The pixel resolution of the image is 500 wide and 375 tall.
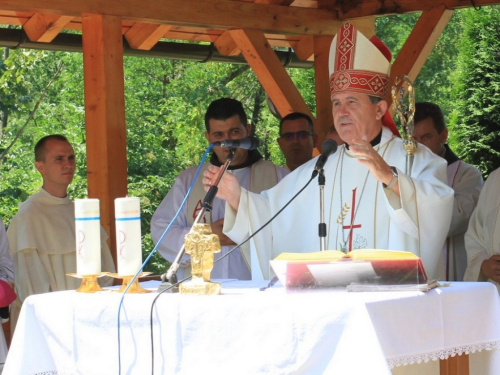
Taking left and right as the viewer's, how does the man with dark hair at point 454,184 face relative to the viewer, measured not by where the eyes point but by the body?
facing the viewer and to the left of the viewer

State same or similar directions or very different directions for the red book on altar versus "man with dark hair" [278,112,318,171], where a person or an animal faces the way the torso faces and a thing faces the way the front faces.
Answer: very different directions

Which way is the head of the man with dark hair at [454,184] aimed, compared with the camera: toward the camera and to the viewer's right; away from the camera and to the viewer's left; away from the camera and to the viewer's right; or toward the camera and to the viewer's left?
toward the camera and to the viewer's left

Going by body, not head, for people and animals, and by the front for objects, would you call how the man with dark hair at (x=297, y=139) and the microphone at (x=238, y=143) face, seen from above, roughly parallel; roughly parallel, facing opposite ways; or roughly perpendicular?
roughly perpendicular

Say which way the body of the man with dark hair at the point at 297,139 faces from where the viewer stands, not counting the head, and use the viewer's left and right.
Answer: facing the viewer

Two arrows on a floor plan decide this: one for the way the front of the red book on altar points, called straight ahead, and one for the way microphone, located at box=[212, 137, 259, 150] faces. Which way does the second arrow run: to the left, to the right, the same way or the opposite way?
to the right

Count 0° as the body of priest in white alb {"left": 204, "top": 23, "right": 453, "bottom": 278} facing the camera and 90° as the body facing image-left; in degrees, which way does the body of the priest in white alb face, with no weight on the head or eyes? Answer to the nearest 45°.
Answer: approximately 45°

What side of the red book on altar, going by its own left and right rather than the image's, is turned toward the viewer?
back

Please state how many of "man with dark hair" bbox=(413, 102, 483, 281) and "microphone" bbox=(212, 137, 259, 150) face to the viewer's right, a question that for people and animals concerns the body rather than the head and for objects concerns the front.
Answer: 1

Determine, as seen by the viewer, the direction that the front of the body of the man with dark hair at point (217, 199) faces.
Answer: toward the camera

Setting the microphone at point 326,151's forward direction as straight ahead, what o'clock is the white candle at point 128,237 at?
The white candle is roughly at 7 o'clock from the microphone.

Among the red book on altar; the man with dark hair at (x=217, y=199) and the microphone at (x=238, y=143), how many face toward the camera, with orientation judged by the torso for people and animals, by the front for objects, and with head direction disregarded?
1

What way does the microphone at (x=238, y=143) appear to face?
to the viewer's right
